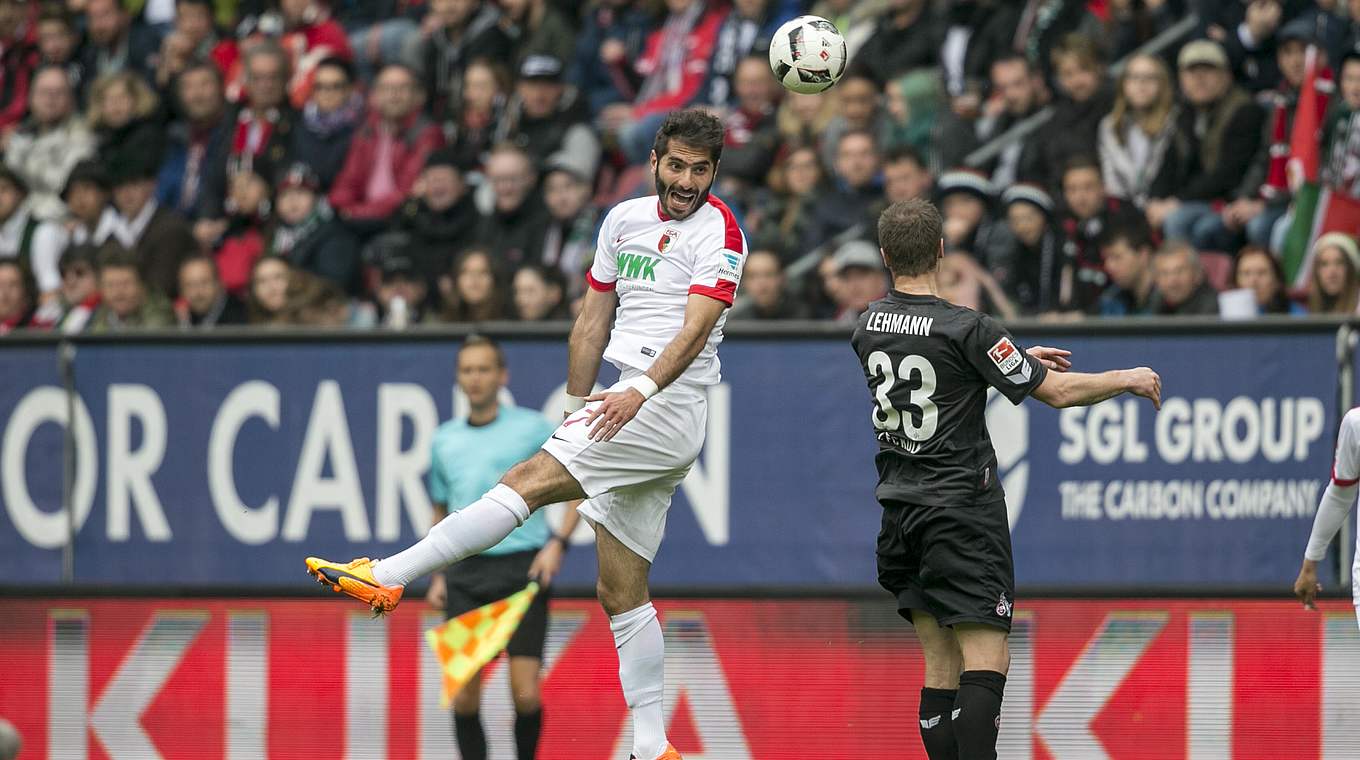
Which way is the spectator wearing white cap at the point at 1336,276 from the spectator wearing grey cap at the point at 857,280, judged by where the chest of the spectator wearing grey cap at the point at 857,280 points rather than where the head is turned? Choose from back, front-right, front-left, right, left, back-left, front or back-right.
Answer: left

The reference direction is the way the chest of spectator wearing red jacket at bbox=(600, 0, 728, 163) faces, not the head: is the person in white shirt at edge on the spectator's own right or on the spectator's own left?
on the spectator's own left

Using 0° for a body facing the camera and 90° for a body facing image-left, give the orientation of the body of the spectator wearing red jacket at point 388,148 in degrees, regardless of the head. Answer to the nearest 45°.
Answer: approximately 0°

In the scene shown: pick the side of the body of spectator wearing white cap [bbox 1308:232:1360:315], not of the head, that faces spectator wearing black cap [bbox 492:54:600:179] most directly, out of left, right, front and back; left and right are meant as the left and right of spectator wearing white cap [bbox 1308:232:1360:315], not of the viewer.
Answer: right

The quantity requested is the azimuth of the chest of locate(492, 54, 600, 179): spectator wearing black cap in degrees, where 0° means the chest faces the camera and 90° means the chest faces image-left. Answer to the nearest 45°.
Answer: approximately 0°

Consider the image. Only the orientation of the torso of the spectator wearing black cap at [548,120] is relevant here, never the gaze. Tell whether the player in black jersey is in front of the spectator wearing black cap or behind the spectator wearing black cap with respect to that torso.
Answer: in front

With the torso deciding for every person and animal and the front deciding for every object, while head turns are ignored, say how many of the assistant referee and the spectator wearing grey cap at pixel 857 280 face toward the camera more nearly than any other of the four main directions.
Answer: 2
